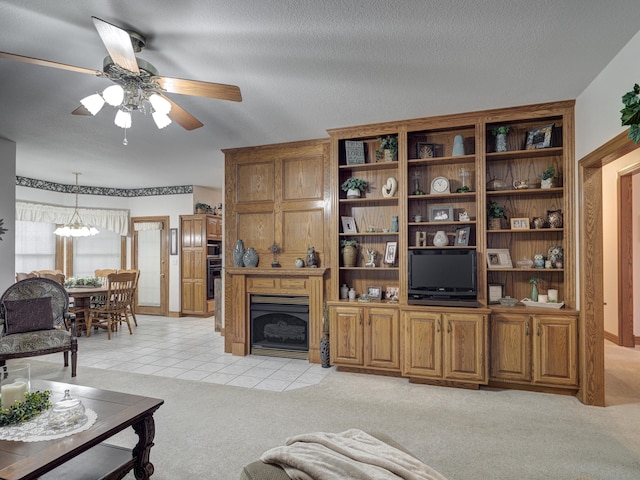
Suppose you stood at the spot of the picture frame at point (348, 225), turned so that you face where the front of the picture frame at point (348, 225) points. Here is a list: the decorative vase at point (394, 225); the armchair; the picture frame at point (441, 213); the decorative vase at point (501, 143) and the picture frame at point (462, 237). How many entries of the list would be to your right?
1

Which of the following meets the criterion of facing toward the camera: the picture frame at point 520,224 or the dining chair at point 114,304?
the picture frame

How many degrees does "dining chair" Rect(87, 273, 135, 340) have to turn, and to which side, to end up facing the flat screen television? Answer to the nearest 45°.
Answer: approximately 180°

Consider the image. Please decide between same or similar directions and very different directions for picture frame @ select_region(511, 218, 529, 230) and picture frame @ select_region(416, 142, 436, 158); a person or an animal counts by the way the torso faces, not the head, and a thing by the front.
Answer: same or similar directions

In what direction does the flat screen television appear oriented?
toward the camera

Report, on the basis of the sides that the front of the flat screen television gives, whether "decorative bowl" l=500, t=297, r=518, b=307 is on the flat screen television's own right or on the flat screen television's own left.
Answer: on the flat screen television's own left

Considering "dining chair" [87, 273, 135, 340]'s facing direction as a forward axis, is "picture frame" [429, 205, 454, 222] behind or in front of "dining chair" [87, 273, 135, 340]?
behind

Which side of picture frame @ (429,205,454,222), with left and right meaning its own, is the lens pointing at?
front

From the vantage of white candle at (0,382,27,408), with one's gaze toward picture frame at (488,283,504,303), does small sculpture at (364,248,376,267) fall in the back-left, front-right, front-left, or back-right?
front-left

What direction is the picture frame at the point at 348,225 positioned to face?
toward the camera

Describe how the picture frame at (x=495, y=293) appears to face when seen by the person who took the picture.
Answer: facing the viewer

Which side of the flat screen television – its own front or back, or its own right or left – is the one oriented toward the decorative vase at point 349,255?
right
